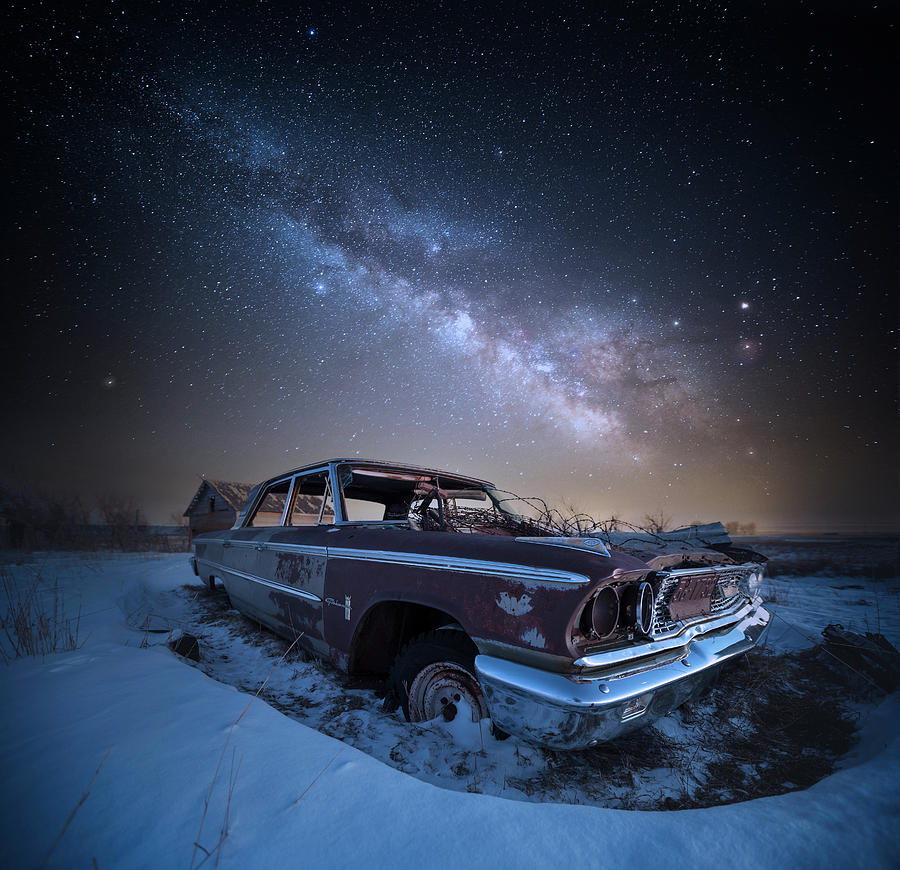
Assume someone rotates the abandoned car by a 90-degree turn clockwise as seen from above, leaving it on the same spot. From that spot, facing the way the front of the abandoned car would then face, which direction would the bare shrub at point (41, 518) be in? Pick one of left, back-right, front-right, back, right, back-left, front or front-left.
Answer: right

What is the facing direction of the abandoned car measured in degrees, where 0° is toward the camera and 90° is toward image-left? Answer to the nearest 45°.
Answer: approximately 315°

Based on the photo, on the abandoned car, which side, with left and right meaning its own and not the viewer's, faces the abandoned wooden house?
back
